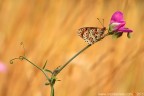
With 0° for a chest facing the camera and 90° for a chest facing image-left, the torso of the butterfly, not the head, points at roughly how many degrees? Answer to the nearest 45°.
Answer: approximately 270°
